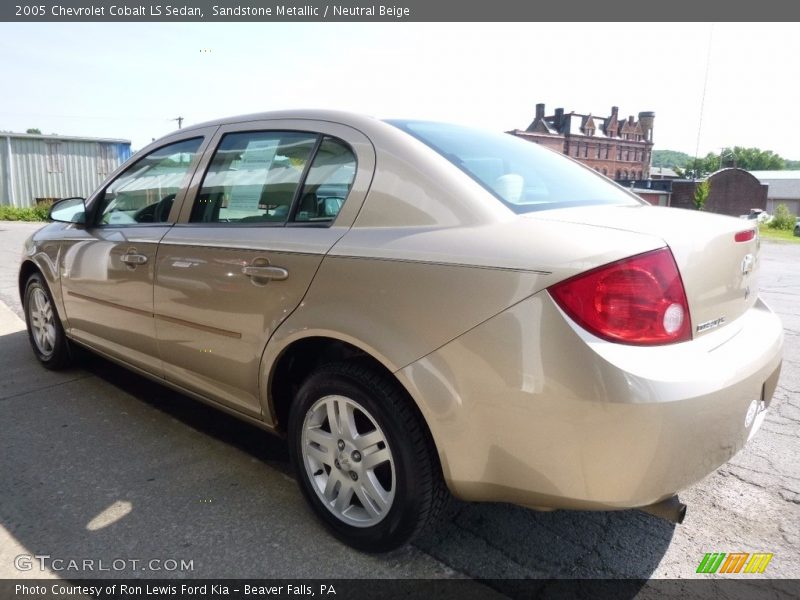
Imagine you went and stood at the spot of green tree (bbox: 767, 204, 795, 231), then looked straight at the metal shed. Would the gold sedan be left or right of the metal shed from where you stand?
left

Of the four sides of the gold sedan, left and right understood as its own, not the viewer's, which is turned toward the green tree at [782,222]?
right

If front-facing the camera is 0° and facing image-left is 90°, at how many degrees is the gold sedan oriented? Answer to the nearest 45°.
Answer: approximately 135°

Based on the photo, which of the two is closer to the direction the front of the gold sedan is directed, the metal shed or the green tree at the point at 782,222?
the metal shed

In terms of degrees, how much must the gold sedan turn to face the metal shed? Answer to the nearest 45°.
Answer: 0° — it already faces it
